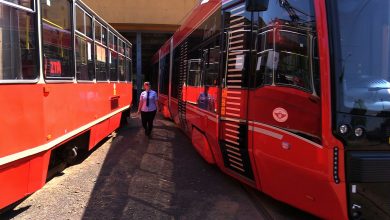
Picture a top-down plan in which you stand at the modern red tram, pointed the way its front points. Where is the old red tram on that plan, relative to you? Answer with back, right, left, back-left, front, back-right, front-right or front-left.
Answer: back-right

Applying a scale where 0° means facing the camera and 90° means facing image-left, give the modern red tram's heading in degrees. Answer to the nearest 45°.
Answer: approximately 315°

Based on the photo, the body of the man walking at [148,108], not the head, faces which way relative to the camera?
toward the camera
